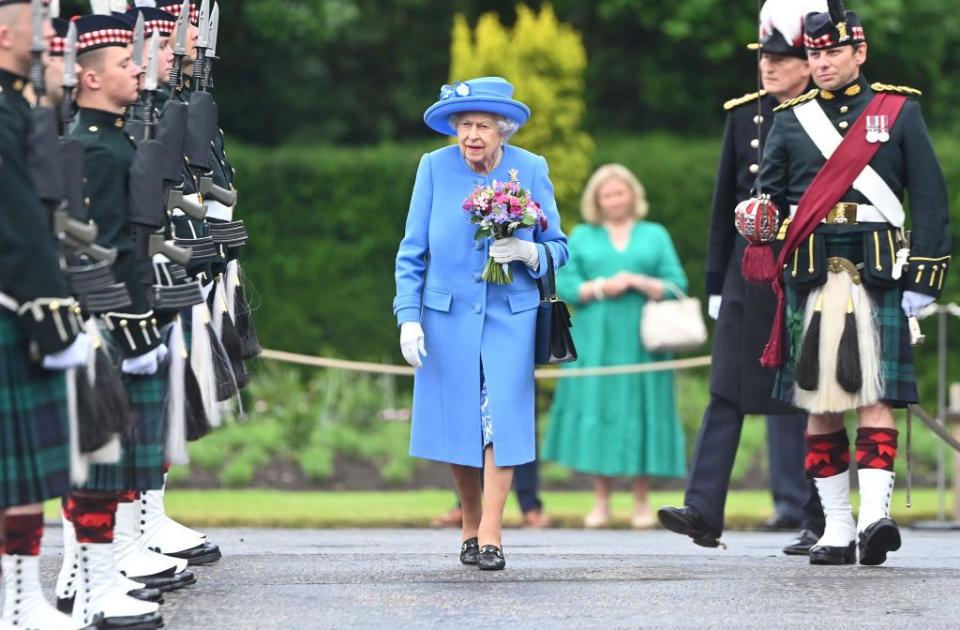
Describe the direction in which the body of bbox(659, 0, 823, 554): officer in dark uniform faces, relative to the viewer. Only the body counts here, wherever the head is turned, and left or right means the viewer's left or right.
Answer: facing the viewer and to the left of the viewer

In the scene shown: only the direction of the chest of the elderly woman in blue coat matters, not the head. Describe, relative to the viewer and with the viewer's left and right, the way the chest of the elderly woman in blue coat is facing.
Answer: facing the viewer

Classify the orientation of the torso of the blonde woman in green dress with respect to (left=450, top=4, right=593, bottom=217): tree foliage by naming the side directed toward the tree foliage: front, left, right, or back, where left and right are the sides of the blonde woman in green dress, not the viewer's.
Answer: back

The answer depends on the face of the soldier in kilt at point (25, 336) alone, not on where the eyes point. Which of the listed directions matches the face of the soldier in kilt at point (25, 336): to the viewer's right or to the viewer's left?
to the viewer's right

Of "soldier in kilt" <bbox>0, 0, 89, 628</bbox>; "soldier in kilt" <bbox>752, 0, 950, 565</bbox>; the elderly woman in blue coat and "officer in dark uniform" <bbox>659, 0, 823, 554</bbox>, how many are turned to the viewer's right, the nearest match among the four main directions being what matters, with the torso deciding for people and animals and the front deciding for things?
1

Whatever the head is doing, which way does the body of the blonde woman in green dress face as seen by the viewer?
toward the camera

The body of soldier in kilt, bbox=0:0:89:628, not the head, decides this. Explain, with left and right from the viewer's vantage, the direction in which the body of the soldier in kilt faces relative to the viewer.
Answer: facing to the right of the viewer

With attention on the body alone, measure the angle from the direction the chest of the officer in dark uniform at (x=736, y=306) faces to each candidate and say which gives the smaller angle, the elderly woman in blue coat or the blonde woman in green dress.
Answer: the elderly woman in blue coat

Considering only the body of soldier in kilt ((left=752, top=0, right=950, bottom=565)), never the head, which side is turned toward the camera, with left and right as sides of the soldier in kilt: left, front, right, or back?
front

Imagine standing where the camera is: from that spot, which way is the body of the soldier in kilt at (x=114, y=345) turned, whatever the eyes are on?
to the viewer's right

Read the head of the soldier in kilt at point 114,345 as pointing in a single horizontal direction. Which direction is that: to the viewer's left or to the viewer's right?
to the viewer's right
